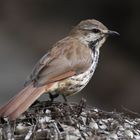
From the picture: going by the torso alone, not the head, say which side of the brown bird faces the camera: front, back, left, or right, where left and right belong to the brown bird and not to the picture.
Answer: right
